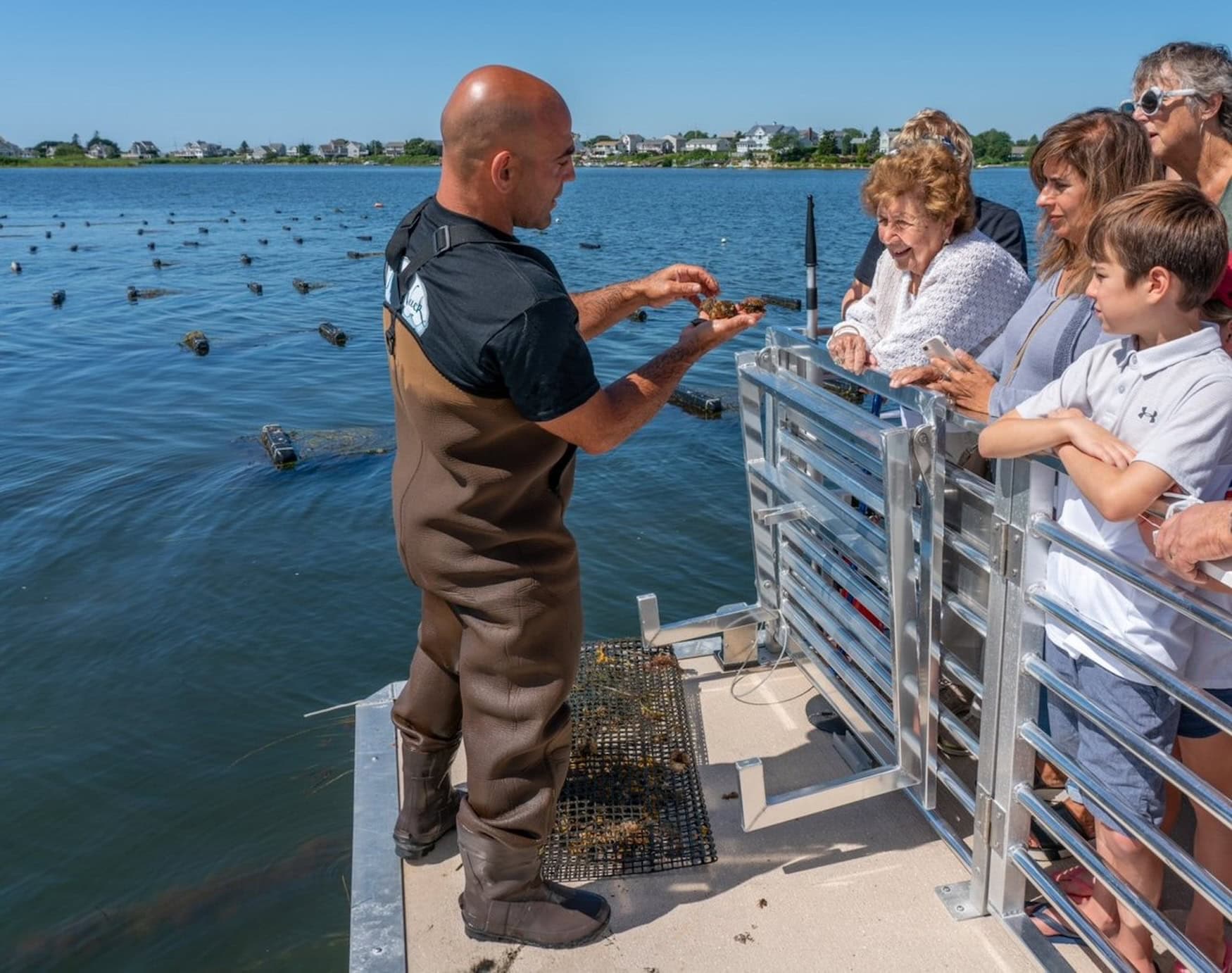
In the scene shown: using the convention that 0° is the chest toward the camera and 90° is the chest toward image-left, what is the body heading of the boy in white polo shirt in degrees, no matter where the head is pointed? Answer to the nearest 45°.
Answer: approximately 45°

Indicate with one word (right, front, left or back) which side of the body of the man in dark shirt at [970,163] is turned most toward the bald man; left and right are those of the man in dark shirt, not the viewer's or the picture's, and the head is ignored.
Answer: front

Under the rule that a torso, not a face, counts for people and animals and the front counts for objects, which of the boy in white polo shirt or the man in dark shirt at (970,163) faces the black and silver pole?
the man in dark shirt

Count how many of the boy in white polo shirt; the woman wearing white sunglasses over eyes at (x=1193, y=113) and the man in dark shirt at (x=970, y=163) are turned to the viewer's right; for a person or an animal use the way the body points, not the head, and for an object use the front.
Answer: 0

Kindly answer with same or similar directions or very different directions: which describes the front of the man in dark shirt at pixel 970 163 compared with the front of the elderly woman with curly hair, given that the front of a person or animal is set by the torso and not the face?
same or similar directions

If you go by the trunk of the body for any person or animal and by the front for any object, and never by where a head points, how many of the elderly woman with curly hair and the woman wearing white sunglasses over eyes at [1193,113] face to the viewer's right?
0

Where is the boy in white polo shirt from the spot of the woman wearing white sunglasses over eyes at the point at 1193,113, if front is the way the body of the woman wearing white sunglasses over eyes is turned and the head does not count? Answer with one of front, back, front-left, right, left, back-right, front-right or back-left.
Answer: front-left

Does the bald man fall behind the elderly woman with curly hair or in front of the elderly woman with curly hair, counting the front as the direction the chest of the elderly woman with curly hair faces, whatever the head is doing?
in front

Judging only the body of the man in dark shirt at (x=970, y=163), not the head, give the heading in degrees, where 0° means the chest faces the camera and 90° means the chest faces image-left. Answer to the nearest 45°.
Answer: approximately 45°

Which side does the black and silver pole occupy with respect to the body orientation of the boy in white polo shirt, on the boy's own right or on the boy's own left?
on the boy's own right

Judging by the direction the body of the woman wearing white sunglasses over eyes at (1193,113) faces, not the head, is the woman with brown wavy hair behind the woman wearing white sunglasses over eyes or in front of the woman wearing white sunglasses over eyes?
in front

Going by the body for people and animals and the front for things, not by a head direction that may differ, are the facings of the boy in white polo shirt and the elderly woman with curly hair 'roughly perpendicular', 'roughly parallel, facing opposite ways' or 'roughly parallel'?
roughly parallel

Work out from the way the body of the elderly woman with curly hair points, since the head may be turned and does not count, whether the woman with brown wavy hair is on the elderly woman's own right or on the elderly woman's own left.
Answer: on the elderly woman's own left

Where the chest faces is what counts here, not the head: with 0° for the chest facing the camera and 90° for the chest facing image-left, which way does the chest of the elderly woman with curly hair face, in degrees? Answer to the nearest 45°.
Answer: approximately 45°
